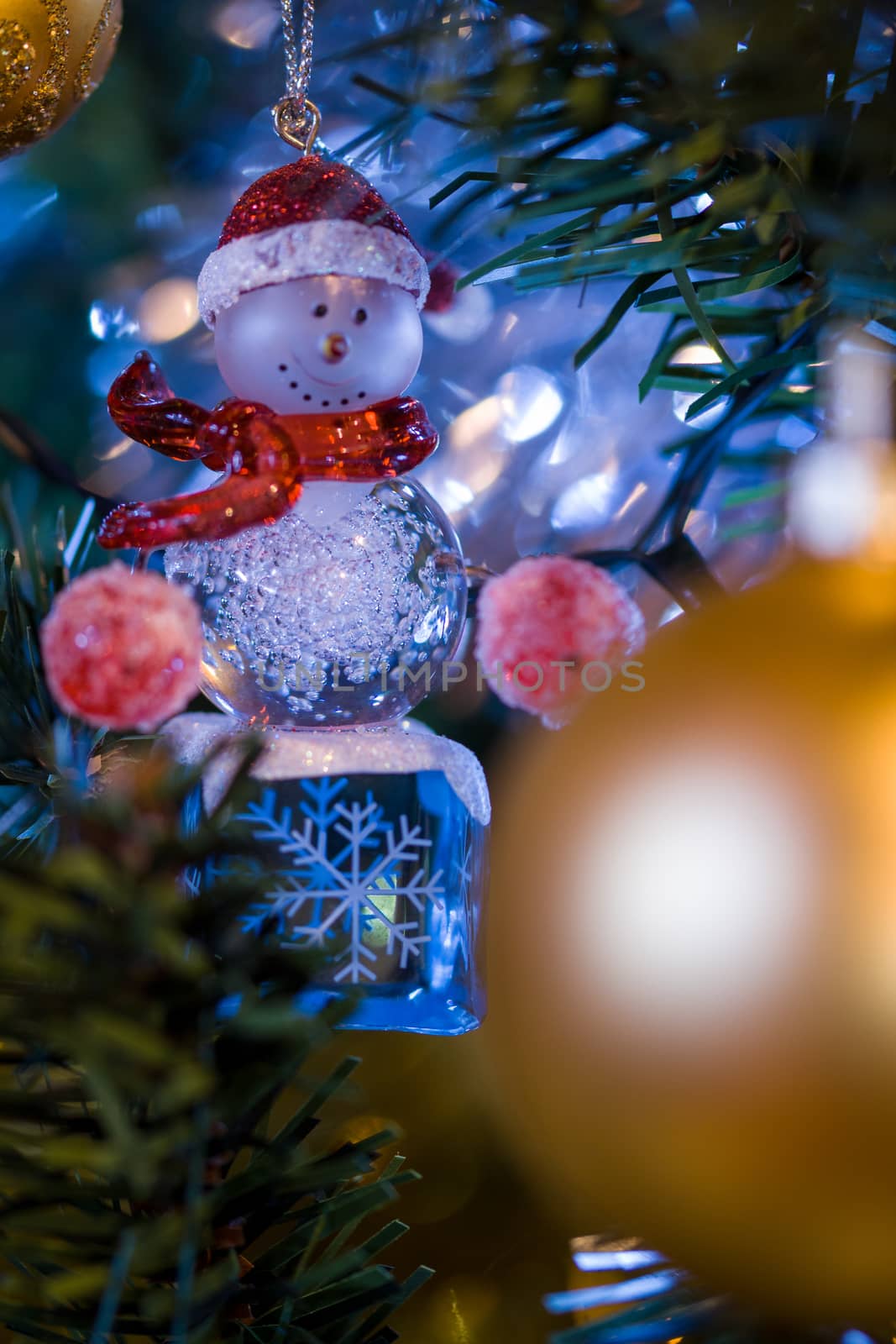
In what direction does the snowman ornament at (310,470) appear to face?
toward the camera
